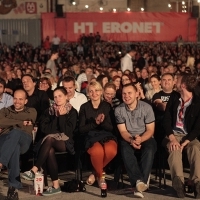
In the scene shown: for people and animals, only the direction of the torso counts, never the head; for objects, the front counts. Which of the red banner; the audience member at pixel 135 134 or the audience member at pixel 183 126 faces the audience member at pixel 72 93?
the red banner

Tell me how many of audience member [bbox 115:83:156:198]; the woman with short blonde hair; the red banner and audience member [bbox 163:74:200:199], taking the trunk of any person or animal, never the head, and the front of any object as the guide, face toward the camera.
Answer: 4

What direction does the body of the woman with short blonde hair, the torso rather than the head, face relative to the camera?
toward the camera

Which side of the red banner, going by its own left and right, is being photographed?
front

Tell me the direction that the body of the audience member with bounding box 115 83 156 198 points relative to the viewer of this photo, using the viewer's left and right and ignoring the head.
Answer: facing the viewer

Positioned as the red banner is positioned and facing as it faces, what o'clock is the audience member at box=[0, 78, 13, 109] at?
The audience member is roughly at 12 o'clock from the red banner.

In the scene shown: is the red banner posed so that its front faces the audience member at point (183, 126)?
yes

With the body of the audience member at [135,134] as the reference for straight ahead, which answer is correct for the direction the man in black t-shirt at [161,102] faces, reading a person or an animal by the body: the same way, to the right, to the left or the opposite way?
the same way

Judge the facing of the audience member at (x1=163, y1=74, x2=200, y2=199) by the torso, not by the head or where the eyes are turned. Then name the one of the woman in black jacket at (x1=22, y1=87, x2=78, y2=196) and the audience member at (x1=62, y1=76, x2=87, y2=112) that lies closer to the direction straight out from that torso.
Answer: the woman in black jacket

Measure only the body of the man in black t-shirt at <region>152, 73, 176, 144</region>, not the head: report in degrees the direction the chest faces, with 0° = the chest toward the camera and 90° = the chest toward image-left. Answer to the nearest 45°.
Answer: approximately 0°

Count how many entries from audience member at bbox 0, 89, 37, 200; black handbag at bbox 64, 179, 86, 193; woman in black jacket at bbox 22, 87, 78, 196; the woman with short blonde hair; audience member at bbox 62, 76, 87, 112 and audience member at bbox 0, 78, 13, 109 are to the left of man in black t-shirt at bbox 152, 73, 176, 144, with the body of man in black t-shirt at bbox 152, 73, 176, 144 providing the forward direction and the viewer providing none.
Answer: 0

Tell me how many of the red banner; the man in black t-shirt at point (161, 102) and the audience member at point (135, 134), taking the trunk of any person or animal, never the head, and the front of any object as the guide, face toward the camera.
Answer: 3

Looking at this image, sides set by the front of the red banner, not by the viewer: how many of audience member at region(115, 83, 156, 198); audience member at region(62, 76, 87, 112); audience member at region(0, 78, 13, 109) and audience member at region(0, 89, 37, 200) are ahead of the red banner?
4

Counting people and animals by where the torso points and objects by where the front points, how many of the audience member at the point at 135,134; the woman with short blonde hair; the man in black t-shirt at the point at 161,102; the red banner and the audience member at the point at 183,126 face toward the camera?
5

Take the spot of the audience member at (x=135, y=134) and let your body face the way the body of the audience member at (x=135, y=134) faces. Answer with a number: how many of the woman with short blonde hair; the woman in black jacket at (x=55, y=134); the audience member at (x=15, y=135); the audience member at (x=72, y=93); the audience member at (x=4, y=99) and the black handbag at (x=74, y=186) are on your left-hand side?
0

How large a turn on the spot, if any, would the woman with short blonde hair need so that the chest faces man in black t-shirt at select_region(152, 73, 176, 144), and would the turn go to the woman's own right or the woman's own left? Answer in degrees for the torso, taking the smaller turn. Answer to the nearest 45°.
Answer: approximately 135° to the woman's own left

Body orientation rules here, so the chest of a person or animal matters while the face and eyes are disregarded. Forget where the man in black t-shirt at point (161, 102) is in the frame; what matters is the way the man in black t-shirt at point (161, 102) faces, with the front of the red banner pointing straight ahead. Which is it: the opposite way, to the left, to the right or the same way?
the same way

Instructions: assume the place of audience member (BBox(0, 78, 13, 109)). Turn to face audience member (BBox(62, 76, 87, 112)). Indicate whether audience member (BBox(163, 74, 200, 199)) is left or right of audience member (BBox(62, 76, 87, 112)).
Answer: right

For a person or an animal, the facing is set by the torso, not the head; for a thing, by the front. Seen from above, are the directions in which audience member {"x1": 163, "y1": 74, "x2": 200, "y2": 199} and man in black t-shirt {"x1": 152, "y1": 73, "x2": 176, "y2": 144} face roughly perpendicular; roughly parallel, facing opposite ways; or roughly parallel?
roughly parallel

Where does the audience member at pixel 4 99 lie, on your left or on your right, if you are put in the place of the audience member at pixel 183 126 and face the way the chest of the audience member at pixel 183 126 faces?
on your right

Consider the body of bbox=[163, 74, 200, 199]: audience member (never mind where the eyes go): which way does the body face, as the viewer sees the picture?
toward the camera
